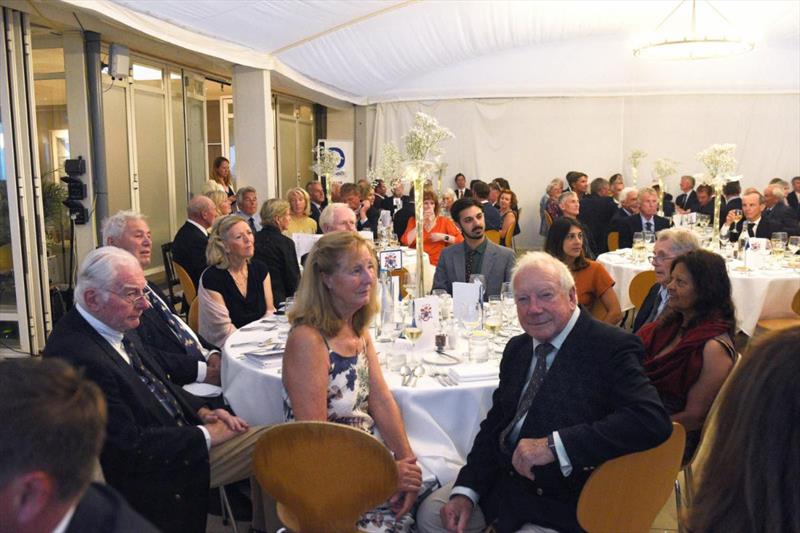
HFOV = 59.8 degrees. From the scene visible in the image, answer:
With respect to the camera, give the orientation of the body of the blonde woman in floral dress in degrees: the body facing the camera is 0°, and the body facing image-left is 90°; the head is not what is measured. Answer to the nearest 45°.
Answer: approximately 315°

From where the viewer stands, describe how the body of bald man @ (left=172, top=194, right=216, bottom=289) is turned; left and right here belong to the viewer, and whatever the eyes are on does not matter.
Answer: facing away from the viewer and to the right of the viewer

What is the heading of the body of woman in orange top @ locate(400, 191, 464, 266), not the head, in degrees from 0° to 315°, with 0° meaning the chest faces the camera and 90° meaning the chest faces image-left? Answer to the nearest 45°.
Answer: approximately 0°

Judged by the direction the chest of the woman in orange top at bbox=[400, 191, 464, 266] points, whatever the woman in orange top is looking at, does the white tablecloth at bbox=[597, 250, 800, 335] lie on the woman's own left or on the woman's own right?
on the woman's own left

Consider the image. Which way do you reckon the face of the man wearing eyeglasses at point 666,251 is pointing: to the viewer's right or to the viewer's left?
to the viewer's left

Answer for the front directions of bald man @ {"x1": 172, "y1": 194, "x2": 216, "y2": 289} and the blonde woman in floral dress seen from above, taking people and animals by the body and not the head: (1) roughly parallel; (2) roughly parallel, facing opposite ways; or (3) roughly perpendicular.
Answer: roughly perpendicular

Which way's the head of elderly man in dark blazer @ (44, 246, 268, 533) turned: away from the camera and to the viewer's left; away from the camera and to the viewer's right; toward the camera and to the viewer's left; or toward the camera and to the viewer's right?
toward the camera and to the viewer's right

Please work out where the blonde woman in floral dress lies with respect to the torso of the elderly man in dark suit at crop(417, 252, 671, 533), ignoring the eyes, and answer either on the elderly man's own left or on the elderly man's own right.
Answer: on the elderly man's own right

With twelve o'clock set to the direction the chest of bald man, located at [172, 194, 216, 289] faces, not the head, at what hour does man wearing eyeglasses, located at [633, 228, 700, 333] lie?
The man wearing eyeglasses is roughly at 3 o'clock from the bald man.

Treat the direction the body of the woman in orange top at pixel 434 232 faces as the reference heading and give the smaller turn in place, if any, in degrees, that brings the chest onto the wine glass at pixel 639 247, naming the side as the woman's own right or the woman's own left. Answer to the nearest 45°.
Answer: approximately 90° to the woman's own left
